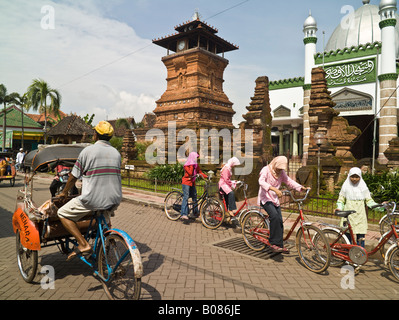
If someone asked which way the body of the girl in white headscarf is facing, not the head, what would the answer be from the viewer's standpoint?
toward the camera

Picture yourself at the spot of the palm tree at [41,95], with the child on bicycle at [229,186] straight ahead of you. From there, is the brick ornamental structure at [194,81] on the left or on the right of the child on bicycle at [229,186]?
left

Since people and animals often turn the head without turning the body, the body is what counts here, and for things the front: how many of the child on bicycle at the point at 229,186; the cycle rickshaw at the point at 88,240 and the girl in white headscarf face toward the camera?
1

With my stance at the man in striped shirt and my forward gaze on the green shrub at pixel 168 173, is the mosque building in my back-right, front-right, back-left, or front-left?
front-right

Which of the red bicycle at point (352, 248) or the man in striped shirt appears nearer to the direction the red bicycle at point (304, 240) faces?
the red bicycle

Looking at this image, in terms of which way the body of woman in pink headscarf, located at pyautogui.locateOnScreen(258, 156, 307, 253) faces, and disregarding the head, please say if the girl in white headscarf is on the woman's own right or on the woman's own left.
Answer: on the woman's own left

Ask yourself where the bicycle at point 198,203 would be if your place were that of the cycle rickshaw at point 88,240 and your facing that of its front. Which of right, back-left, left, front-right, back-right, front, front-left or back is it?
right

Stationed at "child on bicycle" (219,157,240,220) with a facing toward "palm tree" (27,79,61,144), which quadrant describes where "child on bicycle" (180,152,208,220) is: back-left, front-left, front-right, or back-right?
front-left

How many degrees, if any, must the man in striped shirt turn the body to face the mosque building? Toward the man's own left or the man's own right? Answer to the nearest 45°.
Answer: approximately 90° to the man's own right

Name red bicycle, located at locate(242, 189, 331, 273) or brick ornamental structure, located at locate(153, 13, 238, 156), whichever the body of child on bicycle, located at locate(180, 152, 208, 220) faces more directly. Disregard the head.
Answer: the red bicycle

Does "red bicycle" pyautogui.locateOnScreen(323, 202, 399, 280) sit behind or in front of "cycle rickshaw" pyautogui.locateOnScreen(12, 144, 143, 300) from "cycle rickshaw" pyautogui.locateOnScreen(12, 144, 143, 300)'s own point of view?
behind
